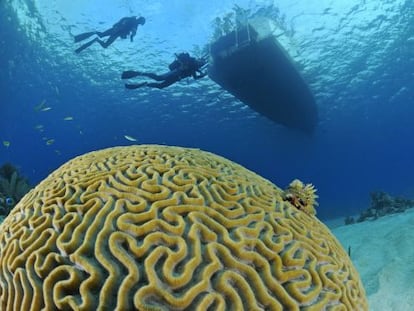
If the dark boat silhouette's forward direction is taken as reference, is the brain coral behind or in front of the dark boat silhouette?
behind

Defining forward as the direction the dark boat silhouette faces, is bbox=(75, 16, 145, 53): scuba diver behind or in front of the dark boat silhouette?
behind

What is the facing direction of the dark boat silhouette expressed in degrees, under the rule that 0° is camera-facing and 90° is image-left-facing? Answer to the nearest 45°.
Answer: approximately 225°
